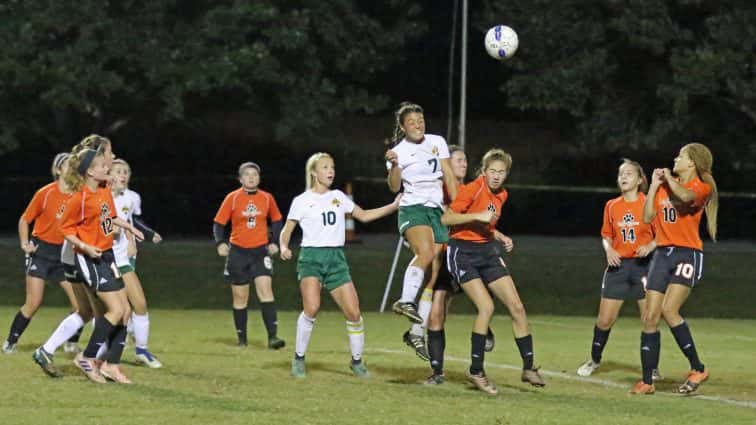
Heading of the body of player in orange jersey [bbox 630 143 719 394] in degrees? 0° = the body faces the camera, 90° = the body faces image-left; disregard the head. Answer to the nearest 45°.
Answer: approximately 45°

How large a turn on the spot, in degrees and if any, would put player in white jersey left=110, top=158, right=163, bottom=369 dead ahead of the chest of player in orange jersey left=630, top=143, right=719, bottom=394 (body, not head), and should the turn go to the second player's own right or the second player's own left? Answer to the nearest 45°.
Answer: approximately 45° to the second player's own right

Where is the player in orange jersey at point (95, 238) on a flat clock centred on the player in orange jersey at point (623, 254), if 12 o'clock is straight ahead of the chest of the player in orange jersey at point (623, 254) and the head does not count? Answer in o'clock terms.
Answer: the player in orange jersey at point (95, 238) is roughly at 2 o'clock from the player in orange jersey at point (623, 254).

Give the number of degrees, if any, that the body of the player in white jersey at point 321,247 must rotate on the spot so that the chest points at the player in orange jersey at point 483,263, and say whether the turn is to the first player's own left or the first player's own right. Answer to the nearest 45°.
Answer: approximately 45° to the first player's own left

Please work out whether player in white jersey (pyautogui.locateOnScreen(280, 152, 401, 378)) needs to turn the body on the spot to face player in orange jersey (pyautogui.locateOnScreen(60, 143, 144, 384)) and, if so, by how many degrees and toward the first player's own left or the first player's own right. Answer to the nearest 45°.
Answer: approximately 90° to the first player's own right

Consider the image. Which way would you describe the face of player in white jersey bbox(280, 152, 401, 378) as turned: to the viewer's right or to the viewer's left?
to the viewer's right

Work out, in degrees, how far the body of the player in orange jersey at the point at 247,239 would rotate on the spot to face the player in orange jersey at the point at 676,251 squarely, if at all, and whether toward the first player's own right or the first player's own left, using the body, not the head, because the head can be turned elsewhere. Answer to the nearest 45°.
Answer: approximately 45° to the first player's own left
